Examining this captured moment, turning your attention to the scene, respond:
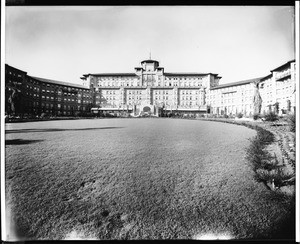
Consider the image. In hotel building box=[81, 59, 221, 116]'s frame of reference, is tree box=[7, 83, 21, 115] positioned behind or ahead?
ahead

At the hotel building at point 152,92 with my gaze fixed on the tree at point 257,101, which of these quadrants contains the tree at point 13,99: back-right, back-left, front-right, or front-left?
back-right

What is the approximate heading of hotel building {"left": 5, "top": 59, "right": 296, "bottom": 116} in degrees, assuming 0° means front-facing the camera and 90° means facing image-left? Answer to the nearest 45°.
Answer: approximately 0°
